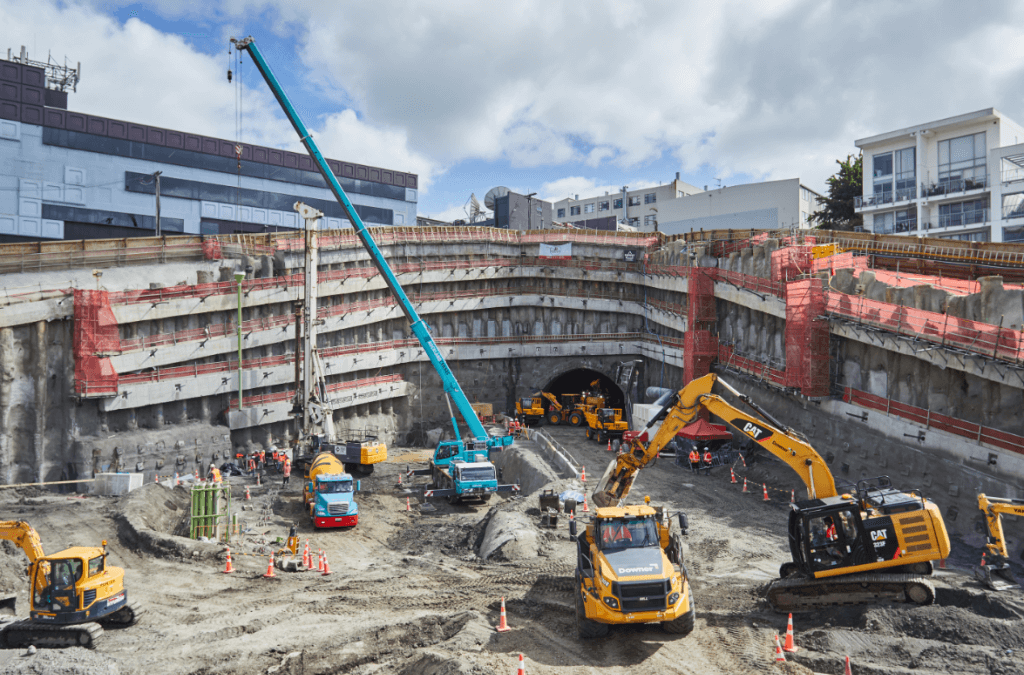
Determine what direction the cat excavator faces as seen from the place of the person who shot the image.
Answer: facing to the left of the viewer

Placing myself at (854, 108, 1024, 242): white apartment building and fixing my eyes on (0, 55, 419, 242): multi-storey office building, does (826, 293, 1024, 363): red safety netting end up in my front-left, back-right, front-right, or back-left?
front-left

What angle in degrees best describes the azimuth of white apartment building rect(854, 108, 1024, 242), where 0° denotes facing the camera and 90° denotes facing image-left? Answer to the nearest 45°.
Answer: approximately 45°

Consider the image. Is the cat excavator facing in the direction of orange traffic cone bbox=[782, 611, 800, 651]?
no

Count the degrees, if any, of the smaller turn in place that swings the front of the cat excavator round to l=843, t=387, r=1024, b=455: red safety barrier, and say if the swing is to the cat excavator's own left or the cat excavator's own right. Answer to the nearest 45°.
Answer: approximately 90° to the cat excavator's own right

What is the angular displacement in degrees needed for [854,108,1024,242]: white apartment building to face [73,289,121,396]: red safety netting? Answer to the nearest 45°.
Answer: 0° — it already faces it

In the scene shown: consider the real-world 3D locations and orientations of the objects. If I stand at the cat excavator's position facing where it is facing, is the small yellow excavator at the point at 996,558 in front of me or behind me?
behind

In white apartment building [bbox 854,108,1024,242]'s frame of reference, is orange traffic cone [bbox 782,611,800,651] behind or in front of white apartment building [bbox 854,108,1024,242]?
in front

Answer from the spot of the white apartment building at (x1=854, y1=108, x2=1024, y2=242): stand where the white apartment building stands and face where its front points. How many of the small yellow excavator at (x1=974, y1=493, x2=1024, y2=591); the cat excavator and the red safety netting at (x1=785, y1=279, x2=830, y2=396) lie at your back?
0

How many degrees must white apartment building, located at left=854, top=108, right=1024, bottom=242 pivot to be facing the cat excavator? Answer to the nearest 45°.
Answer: approximately 45° to its left

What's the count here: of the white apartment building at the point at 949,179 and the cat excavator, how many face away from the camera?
0

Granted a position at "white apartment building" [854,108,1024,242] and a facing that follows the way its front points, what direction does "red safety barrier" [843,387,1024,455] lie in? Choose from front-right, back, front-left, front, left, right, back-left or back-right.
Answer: front-left

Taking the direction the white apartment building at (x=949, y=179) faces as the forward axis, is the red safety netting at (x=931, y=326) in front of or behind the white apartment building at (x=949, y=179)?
in front
